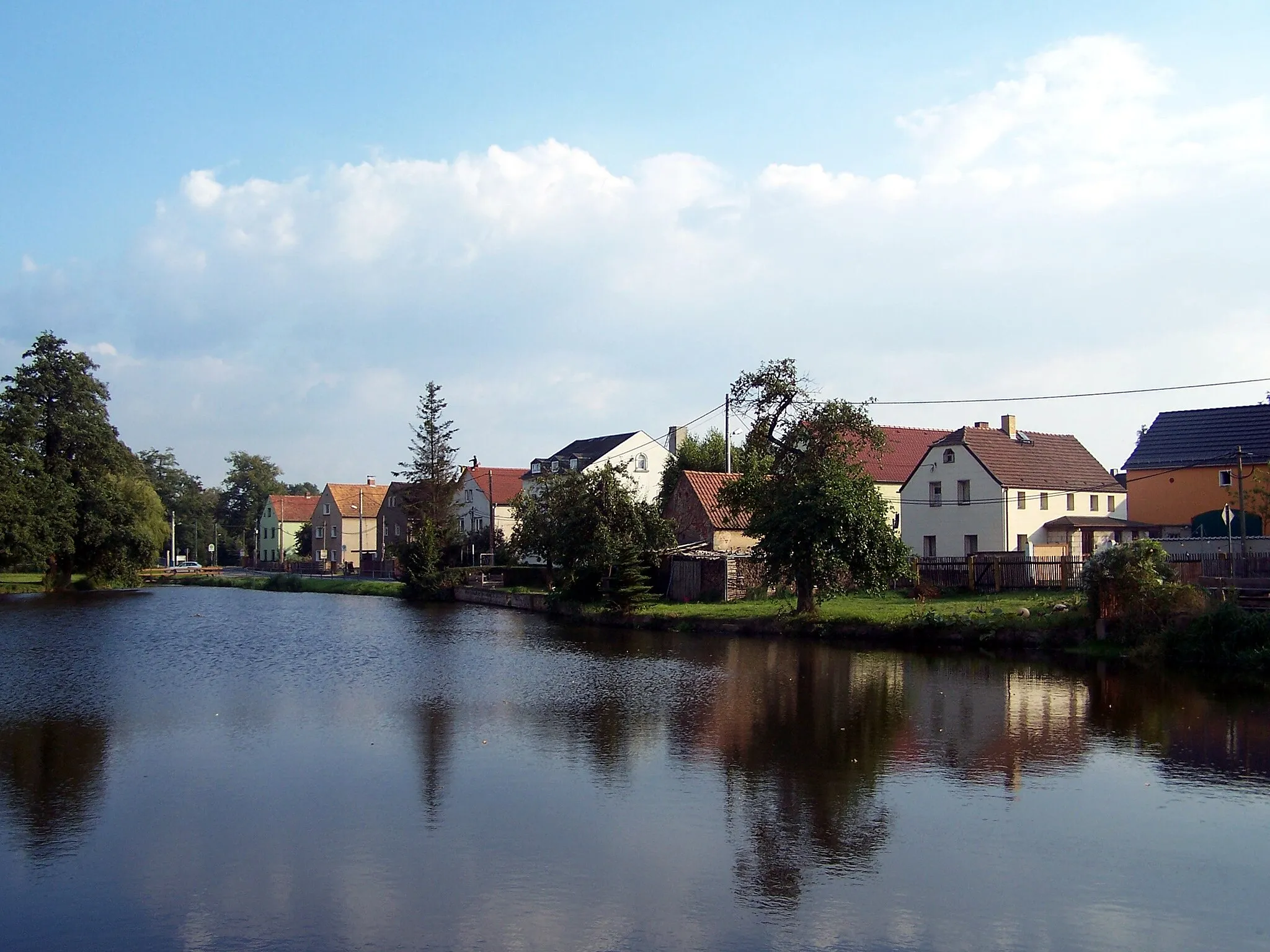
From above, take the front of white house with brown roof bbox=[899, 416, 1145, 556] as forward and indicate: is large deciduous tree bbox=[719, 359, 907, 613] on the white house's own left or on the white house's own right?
on the white house's own right

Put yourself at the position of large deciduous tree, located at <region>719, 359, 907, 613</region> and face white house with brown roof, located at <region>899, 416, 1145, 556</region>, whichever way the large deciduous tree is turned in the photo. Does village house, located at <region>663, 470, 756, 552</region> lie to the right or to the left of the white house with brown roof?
left

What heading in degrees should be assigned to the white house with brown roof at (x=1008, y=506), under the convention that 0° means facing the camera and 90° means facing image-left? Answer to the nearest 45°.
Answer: approximately 315°

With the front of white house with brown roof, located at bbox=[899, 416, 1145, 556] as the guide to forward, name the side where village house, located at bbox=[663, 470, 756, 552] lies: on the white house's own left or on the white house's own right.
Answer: on the white house's own right

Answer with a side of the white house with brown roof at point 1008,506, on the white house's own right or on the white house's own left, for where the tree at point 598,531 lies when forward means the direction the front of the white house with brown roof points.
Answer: on the white house's own right
